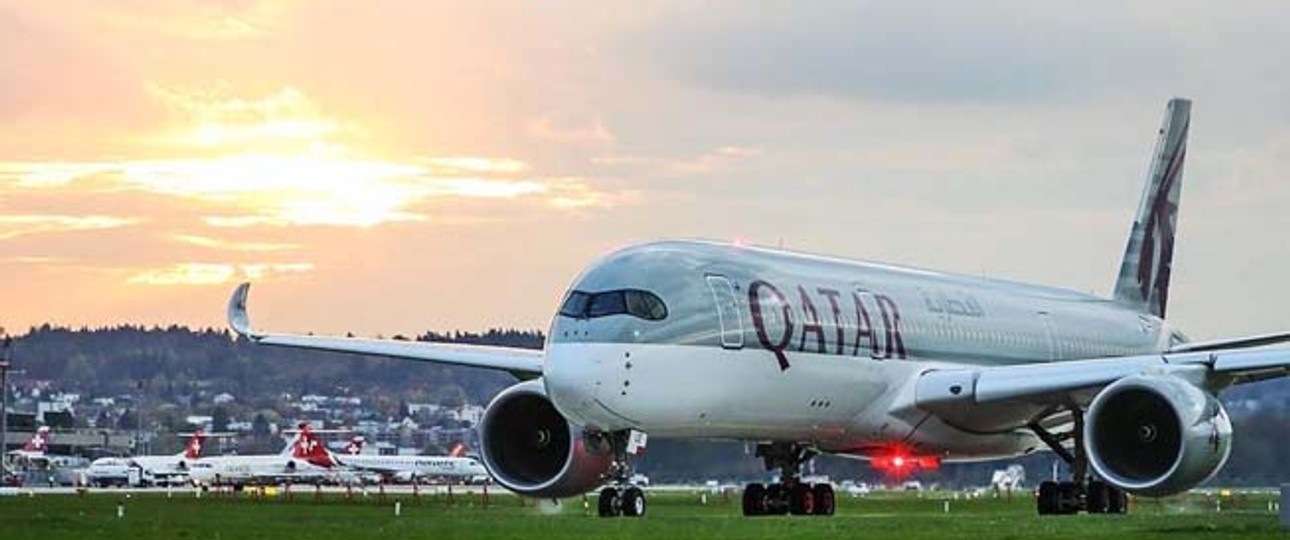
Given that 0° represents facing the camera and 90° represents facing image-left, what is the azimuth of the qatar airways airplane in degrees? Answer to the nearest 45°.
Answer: approximately 45°
